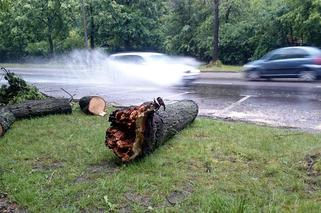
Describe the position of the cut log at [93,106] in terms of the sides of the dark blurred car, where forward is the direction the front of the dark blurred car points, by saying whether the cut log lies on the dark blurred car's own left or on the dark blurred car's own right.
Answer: on the dark blurred car's own left

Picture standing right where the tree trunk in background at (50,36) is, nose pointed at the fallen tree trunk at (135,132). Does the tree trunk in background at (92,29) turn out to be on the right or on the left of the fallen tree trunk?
left

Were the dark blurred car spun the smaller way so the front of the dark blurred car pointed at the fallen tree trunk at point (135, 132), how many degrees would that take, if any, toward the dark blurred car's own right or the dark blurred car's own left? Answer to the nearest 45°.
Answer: approximately 90° to the dark blurred car's own left

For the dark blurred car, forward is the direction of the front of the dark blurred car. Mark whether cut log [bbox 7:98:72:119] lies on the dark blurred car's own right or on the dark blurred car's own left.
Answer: on the dark blurred car's own left

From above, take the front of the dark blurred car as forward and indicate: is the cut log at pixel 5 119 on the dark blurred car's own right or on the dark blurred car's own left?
on the dark blurred car's own left

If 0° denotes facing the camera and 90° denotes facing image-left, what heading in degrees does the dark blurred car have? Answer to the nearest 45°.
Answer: approximately 90°

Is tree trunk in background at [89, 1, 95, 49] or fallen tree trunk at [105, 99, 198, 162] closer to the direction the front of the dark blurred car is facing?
the tree trunk in background
